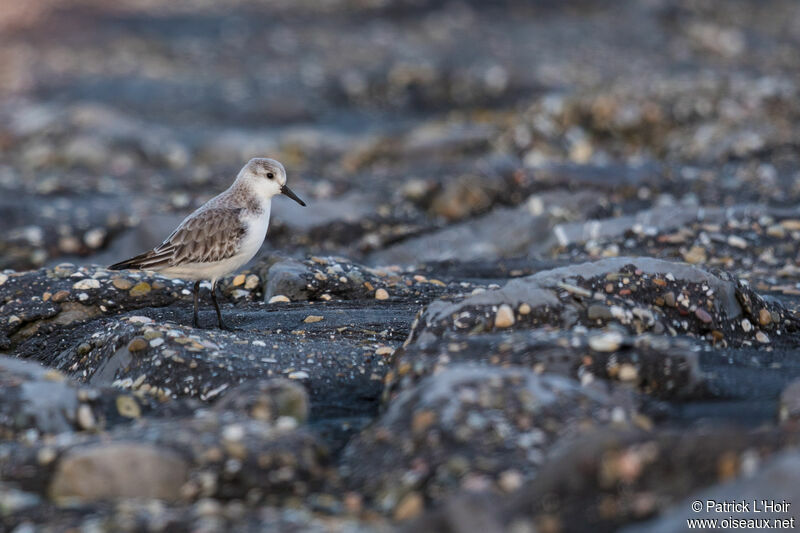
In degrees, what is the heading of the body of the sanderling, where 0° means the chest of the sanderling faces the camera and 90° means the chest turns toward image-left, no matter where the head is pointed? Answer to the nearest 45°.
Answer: approximately 270°

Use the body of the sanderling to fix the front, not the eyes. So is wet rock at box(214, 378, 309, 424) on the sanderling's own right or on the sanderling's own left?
on the sanderling's own right

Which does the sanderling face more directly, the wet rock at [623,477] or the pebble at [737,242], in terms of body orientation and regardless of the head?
the pebble

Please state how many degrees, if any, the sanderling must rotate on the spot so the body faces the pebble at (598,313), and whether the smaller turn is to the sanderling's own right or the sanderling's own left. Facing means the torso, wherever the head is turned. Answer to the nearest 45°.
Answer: approximately 45° to the sanderling's own right

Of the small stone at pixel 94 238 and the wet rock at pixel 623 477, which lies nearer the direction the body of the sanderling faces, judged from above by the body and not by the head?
the wet rock

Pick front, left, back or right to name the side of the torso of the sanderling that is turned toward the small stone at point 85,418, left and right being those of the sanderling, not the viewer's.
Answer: right

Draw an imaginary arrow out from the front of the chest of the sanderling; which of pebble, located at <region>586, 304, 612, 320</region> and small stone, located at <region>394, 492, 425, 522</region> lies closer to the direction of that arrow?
the pebble
